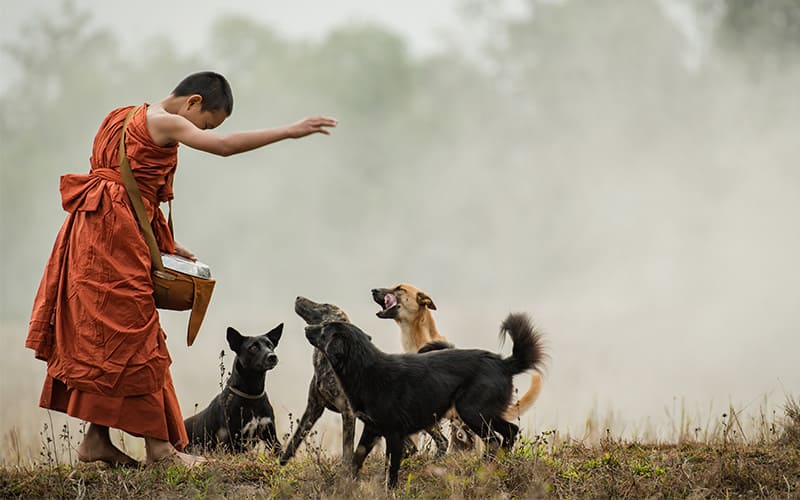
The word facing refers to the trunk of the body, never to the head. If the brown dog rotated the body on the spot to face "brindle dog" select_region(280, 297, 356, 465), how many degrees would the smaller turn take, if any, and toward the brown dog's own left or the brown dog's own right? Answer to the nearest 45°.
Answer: approximately 45° to the brown dog's own left

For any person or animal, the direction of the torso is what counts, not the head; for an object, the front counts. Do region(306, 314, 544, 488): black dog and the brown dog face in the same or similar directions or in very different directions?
same or similar directions

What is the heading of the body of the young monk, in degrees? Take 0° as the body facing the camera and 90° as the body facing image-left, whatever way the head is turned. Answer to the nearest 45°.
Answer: approximately 270°

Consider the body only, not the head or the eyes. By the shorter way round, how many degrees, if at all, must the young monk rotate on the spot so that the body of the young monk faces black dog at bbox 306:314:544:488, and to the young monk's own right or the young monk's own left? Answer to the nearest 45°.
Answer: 0° — they already face it

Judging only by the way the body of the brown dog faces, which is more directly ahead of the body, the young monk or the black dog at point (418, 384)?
the young monk

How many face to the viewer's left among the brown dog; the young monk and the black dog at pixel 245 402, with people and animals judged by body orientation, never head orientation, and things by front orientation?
1

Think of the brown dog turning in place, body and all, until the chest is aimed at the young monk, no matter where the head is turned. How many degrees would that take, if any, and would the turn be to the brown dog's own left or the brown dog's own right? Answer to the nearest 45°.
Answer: approximately 45° to the brown dog's own left

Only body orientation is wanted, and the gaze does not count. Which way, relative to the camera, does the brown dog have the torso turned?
to the viewer's left

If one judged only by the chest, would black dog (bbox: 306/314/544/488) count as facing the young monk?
yes

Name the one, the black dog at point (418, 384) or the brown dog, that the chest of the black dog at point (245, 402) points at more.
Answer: the black dog

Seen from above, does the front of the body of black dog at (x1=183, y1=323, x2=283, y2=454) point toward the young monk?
no

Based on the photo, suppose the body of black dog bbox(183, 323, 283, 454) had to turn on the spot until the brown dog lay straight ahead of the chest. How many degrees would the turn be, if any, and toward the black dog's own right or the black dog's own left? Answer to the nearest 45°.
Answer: approximately 45° to the black dog's own left

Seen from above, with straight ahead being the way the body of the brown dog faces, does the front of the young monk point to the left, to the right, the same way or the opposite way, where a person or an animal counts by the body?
the opposite way

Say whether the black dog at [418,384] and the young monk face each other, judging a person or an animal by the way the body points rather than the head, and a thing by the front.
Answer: yes

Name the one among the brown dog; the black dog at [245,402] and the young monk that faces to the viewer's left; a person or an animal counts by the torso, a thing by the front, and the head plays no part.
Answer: the brown dog

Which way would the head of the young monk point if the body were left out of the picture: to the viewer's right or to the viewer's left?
to the viewer's right
